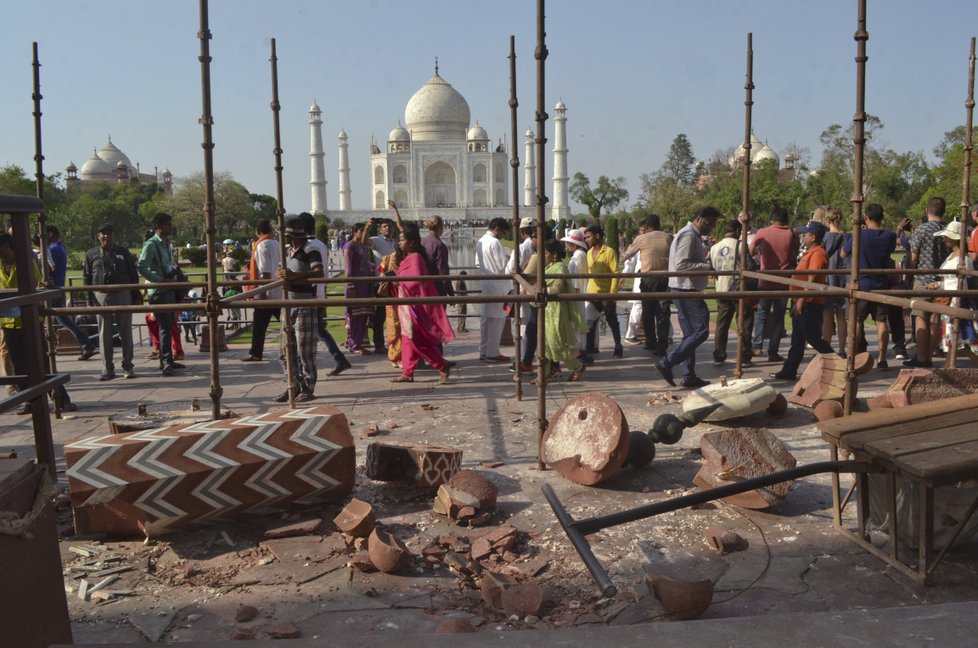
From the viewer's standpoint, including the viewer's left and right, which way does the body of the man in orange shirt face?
facing to the left of the viewer

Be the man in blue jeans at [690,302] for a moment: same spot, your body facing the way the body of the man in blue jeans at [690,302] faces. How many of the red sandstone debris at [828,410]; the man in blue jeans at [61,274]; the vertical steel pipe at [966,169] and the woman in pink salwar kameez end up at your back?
2

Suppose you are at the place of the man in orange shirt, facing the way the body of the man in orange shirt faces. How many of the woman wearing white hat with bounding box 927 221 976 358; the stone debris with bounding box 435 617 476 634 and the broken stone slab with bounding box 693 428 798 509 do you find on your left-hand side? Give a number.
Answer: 2

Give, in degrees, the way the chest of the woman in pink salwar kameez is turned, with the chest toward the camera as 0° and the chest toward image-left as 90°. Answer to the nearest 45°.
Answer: approximately 90°

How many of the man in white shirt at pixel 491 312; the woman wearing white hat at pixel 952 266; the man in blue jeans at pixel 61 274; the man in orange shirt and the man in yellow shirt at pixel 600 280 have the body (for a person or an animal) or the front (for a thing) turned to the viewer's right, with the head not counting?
1

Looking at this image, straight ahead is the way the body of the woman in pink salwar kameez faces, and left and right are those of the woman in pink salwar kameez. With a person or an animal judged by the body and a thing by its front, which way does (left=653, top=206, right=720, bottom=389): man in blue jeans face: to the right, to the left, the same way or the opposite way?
the opposite way

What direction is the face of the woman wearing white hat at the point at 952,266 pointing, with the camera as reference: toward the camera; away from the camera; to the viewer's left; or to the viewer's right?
to the viewer's left
